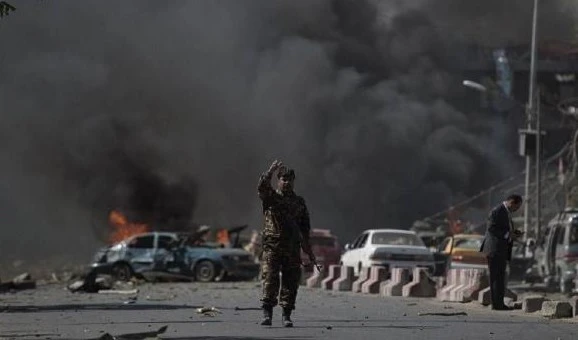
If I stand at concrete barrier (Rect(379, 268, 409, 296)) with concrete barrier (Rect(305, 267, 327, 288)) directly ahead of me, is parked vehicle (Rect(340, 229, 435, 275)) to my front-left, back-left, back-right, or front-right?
front-right

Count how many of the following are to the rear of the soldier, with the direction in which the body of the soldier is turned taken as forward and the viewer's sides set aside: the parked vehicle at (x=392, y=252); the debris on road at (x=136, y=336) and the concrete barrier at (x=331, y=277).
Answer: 2

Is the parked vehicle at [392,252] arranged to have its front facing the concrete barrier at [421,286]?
no

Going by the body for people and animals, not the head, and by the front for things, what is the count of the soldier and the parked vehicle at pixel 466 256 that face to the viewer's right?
0

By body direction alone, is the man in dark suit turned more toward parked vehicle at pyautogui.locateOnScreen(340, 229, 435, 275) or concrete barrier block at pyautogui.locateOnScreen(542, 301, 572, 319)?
the concrete barrier block

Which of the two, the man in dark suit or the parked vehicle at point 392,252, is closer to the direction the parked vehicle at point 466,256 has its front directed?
the parked vehicle

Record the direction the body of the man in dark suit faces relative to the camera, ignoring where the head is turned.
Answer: to the viewer's right

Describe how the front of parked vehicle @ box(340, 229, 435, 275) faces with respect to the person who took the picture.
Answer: facing away from the viewer and to the left of the viewer

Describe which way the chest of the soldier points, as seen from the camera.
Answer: toward the camera

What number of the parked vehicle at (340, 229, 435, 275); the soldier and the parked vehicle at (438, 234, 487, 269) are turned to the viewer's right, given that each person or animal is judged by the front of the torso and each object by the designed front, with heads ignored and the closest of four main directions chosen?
0

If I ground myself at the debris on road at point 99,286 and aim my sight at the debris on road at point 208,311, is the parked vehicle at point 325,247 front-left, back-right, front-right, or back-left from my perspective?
back-left

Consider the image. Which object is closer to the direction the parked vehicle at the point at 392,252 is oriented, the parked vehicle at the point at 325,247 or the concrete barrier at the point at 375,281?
the parked vehicle

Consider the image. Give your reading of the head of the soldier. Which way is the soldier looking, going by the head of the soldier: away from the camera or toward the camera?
toward the camera
